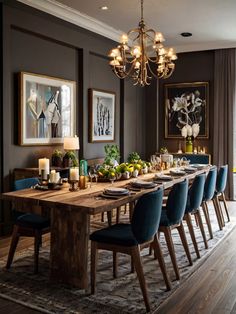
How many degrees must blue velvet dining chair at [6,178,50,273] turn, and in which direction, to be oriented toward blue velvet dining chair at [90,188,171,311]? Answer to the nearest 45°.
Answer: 0° — it already faces it

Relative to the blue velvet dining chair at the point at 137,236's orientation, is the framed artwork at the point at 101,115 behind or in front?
in front

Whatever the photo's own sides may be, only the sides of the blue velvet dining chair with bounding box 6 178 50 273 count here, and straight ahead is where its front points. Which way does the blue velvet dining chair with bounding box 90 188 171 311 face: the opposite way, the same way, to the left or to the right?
the opposite way

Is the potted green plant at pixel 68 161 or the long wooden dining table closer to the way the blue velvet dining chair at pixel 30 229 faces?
the long wooden dining table

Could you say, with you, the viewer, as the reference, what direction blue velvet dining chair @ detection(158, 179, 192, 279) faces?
facing away from the viewer and to the left of the viewer

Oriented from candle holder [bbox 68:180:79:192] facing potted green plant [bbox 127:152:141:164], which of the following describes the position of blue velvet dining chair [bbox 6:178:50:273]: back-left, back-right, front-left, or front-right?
back-left

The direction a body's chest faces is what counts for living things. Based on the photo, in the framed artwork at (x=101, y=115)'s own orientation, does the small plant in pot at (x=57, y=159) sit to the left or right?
on its right

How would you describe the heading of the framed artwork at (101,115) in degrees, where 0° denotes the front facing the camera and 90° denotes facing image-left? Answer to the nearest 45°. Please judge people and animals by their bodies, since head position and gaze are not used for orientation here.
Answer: approximately 315°

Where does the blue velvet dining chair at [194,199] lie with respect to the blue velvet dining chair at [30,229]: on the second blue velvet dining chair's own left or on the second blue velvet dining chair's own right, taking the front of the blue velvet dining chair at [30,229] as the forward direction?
on the second blue velvet dining chair's own left

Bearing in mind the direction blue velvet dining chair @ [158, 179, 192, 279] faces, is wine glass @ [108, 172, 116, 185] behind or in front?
in front

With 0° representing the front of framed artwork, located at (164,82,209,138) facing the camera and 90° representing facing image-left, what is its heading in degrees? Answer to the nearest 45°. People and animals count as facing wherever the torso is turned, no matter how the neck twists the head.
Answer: approximately 0°

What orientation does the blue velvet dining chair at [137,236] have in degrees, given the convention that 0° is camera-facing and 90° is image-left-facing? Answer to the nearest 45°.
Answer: approximately 135°

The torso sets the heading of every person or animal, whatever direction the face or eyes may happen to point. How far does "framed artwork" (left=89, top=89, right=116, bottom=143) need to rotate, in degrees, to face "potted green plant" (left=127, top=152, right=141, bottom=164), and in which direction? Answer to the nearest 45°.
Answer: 0° — it already faces it

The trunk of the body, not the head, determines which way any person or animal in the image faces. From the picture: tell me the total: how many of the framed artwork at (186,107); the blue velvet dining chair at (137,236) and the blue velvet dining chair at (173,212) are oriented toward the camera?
1

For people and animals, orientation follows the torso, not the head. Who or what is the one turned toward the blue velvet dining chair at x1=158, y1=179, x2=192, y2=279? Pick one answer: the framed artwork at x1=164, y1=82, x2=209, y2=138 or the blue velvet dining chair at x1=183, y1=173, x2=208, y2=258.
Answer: the framed artwork

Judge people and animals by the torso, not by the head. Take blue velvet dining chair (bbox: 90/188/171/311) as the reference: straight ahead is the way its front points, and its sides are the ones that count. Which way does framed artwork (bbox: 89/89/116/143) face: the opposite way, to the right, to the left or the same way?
the opposite way
